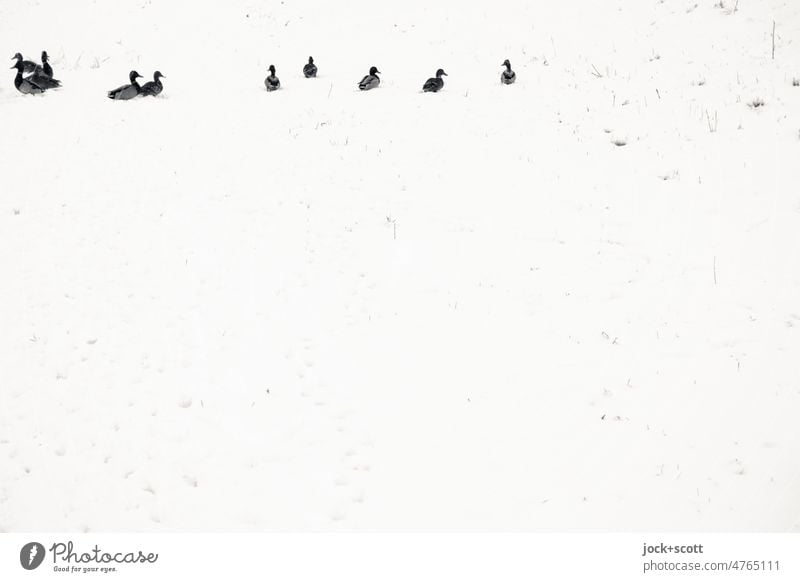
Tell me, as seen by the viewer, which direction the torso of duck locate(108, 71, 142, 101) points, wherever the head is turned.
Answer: to the viewer's right

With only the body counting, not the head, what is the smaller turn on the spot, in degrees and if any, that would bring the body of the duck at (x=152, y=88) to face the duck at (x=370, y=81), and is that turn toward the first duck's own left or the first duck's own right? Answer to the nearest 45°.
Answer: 0° — it already faces it

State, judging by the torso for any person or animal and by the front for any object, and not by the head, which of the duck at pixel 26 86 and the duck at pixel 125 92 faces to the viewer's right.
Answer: the duck at pixel 125 92

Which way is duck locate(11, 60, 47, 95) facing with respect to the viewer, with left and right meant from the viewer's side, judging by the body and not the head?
facing to the left of the viewer

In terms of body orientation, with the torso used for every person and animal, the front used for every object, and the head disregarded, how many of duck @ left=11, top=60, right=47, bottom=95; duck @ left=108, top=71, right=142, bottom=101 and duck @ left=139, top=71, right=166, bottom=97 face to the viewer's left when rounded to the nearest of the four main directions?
1

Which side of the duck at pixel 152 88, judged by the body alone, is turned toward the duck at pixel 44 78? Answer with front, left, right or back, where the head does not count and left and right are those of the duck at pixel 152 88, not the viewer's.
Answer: back

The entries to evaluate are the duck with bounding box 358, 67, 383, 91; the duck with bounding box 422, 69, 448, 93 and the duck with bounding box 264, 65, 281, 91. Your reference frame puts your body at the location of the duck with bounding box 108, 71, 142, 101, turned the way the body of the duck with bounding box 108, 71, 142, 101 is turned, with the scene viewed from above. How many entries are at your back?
0

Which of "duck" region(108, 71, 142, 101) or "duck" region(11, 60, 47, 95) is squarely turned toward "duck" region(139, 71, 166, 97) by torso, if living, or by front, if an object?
"duck" region(108, 71, 142, 101)

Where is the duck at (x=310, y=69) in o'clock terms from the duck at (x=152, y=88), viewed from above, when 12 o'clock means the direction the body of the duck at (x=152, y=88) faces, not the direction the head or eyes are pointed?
the duck at (x=310, y=69) is roughly at 12 o'clock from the duck at (x=152, y=88).

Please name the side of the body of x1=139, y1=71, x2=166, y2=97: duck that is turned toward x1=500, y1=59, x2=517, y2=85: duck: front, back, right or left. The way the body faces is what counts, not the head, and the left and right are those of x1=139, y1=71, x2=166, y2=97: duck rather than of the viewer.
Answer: front

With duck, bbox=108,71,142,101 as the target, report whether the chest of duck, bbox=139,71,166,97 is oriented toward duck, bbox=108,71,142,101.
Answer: no

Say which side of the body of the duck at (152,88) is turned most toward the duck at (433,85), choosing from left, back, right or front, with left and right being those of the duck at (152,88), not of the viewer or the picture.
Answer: front

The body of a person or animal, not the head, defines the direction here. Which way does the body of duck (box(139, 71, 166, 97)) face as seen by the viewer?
to the viewer's right

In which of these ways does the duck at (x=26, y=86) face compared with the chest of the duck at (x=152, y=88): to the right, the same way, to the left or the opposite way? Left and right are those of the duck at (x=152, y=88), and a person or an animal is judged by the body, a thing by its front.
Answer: the opposite way

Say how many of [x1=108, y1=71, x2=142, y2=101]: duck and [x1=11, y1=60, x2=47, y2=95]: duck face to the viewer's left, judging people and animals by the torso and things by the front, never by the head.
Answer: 1
